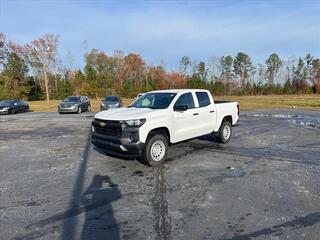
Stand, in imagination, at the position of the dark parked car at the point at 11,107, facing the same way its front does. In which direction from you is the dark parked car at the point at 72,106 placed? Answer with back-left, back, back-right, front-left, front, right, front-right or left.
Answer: left

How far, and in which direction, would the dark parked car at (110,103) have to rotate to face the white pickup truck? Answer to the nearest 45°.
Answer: approximately 45° to its left

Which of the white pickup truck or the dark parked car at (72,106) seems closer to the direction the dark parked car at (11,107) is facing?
the white pickup truck

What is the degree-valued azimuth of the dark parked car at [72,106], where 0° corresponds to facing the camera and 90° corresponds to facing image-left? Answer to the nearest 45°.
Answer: approximately 45°

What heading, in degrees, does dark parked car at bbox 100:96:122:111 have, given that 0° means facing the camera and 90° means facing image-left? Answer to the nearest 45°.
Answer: approximately 45°

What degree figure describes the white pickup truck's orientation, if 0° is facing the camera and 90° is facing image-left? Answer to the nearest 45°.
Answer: approximately 45°

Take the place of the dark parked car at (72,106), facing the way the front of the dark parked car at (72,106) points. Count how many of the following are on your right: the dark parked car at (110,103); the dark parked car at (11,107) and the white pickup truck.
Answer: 1

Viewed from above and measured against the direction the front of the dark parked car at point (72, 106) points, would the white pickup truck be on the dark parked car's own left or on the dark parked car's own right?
on the dark parked car's own left

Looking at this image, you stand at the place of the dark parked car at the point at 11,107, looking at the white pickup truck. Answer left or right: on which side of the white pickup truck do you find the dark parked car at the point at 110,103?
left

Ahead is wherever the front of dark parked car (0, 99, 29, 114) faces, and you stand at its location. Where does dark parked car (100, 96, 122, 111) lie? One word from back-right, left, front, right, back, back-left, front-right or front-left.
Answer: left

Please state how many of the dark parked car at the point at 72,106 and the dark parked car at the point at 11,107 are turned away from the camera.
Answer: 0

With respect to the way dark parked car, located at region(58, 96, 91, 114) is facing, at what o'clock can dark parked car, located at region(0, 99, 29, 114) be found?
dark parked car, located at region(0, 99, 29, 114) is roughly at 3 o'clock from dark parked car, located at region(58, 96, 91, 114).

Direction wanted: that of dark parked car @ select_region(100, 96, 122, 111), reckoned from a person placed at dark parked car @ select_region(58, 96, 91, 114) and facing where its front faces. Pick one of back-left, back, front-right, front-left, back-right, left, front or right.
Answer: back-left
